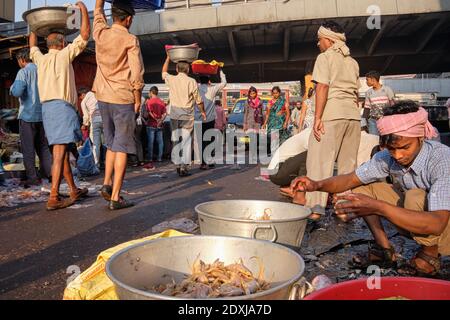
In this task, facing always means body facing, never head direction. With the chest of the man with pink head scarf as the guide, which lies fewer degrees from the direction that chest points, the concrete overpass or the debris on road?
the debris on road

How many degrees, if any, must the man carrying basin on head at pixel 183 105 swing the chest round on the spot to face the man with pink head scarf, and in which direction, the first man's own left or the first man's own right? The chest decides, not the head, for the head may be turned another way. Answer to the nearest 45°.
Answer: approximately 180°

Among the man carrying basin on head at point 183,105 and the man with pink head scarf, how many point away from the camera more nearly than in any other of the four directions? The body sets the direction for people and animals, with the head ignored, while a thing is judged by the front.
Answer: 1

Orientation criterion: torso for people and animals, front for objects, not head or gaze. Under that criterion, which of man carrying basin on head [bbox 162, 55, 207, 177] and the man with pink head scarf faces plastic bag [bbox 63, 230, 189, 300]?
the man with pink head scarf

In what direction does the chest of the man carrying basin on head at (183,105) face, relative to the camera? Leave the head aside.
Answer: away from the camera

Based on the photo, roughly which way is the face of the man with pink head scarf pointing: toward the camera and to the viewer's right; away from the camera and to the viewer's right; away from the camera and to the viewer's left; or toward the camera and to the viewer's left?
toward the camera and to the viewer's left

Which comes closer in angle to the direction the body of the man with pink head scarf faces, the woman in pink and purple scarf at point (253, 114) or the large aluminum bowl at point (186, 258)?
the large aluminum bowl

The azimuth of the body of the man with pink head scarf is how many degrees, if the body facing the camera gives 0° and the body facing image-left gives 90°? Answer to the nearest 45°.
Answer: approximately 45°

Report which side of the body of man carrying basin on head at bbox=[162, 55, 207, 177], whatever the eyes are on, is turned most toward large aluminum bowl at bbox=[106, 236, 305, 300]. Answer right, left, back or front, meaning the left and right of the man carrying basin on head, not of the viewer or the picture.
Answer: back

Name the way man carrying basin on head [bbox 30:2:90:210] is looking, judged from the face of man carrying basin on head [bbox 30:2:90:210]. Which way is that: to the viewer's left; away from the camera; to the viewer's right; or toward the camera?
away from the camera

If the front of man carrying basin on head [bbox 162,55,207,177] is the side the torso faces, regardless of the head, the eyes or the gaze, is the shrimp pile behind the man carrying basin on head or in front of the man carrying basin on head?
behind

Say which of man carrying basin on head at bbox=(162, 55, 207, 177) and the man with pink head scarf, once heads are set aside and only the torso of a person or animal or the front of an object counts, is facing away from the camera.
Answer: the man carrying basin on head

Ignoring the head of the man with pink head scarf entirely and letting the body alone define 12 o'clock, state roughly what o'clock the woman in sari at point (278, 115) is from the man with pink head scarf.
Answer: The woman in sari is roughly at 4 o'clock from the man with pink head scarf.

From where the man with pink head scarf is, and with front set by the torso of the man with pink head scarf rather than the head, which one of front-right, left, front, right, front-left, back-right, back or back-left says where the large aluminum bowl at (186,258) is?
front
